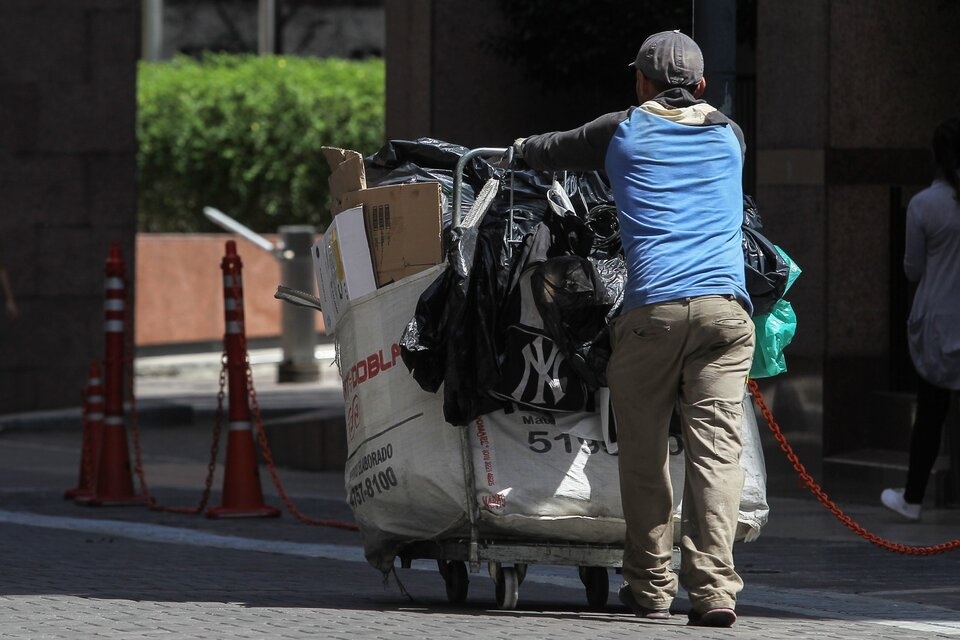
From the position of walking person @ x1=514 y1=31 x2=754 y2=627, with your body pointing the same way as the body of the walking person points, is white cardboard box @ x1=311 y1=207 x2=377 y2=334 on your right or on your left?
on your left

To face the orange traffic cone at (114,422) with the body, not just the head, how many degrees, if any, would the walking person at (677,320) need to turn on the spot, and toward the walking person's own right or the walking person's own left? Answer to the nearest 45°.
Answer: approximately 45° to the walking person's own left

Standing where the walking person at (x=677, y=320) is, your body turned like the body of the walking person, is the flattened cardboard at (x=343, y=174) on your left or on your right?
on your left

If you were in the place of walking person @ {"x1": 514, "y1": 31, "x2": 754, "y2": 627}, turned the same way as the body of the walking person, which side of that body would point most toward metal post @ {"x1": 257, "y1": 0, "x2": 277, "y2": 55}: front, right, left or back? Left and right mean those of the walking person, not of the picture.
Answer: front

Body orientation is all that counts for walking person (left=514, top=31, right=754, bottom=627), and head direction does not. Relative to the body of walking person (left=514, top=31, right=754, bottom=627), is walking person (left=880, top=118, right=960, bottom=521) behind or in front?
in front

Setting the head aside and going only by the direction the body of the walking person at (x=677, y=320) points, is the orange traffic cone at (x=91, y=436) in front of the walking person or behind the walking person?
in front

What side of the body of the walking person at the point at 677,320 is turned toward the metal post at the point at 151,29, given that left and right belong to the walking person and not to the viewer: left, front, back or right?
front

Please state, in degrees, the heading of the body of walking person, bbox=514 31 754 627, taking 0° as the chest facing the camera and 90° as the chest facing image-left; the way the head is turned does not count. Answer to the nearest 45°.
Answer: approximately 180°

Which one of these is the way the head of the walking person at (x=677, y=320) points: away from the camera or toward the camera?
away from the camera
